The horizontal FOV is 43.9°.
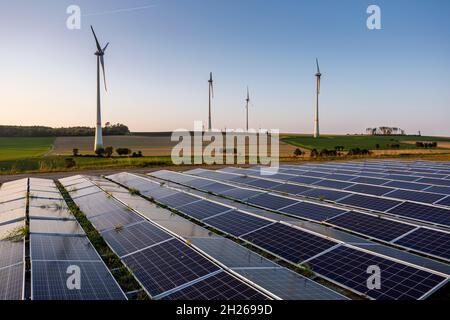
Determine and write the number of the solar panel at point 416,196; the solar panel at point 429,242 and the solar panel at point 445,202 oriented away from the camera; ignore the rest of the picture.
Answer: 0

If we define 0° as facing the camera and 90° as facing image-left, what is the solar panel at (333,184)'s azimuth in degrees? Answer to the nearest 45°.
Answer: approximately 45°

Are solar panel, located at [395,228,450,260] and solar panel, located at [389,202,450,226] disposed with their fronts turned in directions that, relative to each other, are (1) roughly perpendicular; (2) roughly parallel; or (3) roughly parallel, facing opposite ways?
roughly parallel

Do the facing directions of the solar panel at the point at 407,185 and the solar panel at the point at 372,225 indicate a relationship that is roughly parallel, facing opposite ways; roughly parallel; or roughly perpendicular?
roughly parallel

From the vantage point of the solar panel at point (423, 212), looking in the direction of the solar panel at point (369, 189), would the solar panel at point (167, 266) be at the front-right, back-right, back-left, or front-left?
back-left

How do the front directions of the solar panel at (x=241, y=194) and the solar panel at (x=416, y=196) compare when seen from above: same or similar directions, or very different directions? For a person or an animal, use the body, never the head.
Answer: same or similar directions

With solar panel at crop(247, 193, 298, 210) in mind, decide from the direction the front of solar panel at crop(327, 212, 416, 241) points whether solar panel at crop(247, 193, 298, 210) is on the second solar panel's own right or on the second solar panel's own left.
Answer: on the second solar panel's own right

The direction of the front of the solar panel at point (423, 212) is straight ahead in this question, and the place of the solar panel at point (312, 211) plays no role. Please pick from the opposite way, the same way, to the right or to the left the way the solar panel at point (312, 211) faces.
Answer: the same way

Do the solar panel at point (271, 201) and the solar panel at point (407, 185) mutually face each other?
no

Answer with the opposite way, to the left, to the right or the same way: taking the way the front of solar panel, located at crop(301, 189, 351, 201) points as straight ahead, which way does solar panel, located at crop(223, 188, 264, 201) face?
the same way

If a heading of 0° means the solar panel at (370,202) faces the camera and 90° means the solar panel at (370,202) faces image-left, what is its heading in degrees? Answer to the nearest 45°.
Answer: approximately 45°

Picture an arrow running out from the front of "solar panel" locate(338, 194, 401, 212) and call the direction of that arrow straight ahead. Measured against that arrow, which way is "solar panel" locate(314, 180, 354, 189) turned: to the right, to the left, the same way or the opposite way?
the same way

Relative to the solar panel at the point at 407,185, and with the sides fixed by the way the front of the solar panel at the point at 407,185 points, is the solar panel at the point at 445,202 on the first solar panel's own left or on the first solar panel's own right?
on the first solar panel's own left

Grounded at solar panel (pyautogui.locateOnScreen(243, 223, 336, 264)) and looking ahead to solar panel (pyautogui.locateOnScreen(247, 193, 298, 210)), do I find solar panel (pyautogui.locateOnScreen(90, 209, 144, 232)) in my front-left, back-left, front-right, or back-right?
front-left

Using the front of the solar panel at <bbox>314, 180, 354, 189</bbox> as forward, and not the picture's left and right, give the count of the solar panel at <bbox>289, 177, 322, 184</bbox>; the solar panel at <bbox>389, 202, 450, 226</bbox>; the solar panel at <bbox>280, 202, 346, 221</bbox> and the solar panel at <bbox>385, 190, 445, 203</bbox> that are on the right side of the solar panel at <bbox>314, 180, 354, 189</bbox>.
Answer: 1
